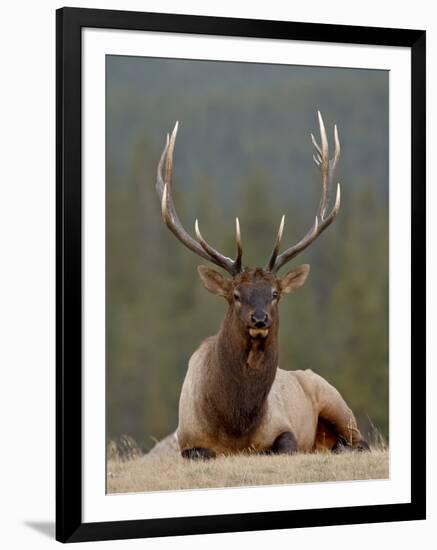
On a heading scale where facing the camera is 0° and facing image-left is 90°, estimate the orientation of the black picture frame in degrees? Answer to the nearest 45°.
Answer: approximately 315°
